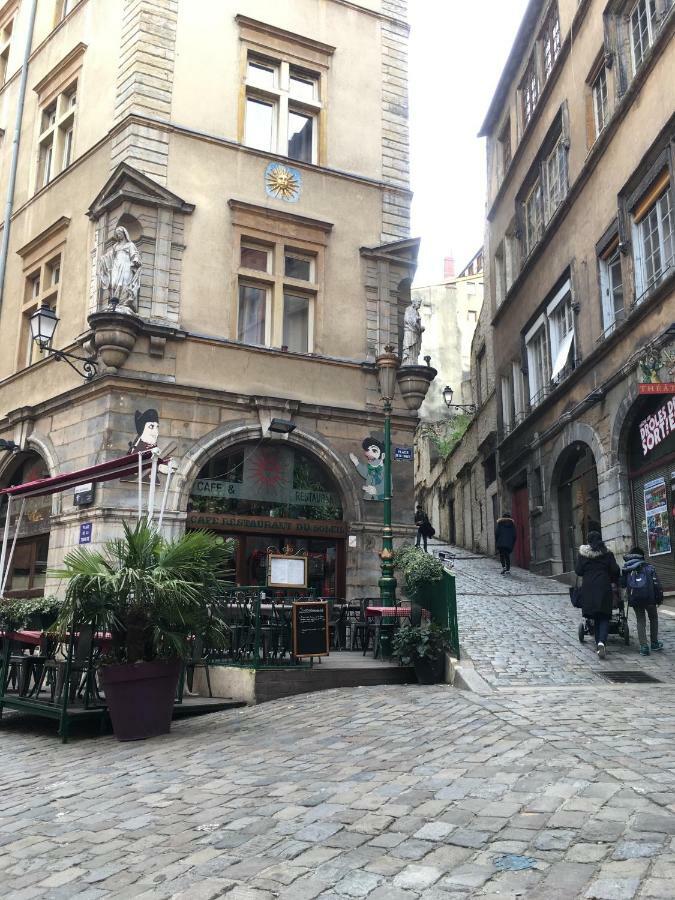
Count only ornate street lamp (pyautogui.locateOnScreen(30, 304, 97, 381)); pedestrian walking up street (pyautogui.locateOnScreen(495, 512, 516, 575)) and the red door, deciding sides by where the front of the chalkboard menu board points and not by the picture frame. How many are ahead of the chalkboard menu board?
0

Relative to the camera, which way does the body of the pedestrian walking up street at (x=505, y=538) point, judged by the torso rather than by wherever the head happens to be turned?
away from the camera

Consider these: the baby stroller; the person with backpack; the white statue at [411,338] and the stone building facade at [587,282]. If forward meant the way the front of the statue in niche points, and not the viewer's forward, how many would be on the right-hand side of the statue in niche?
0

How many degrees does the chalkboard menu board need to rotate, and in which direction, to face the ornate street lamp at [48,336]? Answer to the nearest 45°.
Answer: approximately 135° to its right

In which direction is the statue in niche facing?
toward the camera

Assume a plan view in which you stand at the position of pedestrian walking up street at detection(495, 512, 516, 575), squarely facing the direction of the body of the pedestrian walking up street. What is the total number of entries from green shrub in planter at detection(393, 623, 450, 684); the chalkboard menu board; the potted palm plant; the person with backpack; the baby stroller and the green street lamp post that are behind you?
6

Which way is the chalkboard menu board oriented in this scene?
toward the camera

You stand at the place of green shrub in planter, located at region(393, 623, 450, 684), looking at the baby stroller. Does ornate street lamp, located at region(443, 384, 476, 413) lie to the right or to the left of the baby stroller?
left

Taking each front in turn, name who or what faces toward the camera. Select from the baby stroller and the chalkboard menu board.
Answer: the chalkboard menu board

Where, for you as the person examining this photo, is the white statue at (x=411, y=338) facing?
facing to the right of the viewer

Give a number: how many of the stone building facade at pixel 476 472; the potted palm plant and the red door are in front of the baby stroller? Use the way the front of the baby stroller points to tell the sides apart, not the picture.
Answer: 2
